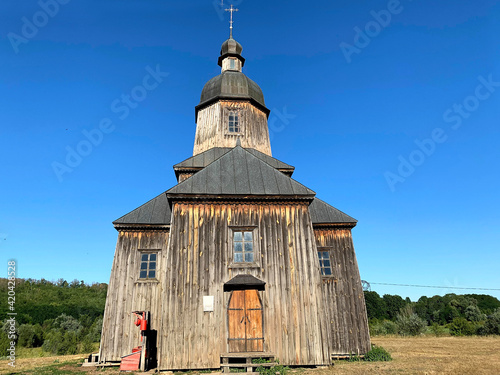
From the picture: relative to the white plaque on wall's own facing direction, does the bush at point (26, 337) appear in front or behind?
behind

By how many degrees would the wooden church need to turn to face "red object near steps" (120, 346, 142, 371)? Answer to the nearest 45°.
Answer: approximately 90° to its right

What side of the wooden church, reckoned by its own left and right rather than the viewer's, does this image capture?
front

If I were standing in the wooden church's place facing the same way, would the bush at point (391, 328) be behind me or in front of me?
behind

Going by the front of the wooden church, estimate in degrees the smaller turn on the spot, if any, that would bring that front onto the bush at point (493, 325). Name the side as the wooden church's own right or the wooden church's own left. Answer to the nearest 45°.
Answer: approximately 135° to the wooden church's own left

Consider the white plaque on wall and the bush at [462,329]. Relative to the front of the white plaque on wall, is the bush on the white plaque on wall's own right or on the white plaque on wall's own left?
on the white plaque on wall's own left

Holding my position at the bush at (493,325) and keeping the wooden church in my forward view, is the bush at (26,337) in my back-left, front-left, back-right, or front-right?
front-right

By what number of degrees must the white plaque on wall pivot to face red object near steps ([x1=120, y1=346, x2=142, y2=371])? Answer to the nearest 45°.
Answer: approximately 135° to its right

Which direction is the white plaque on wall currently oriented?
toward the camera

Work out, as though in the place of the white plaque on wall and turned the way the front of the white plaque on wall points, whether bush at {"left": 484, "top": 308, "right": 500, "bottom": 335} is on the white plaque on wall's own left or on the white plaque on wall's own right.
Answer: on the white plaque on wall's own left
